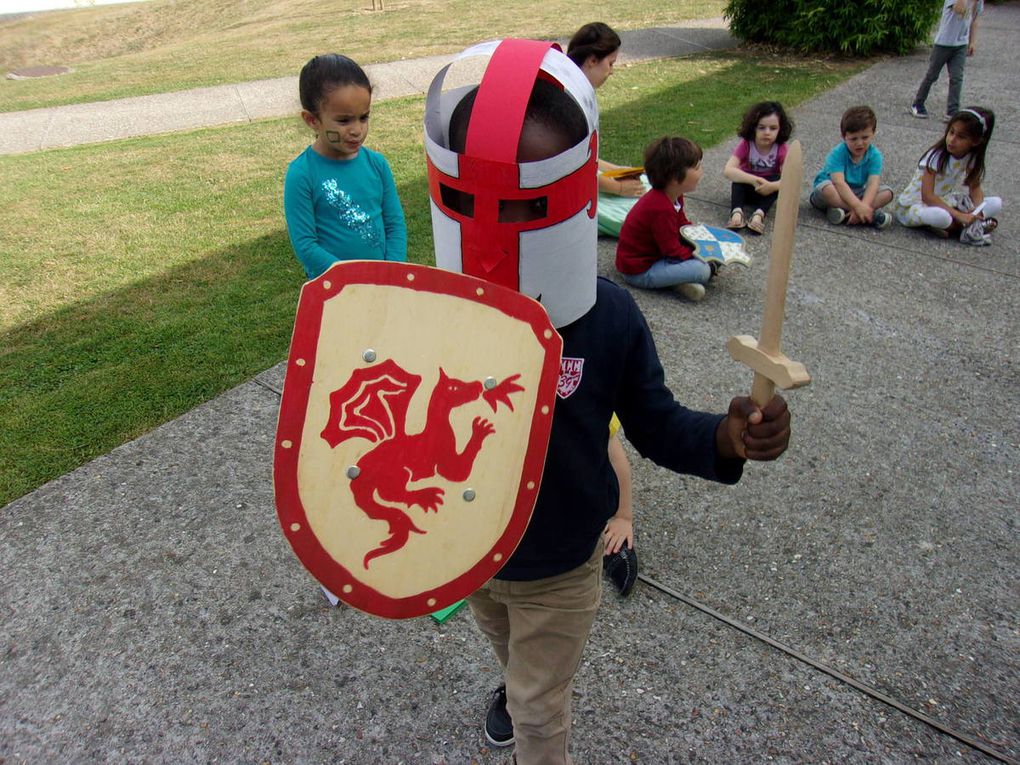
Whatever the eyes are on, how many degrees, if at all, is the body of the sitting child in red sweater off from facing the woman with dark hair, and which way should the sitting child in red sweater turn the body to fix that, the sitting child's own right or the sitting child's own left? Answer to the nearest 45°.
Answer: approximately 135° to the sitting child's own left

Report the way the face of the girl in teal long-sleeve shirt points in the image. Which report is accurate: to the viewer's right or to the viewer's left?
to the viewer's right

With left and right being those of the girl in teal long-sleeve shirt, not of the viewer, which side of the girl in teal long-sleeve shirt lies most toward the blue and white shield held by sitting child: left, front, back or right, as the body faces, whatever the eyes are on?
left

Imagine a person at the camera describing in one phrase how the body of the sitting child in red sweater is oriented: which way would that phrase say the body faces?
to the viewer's right

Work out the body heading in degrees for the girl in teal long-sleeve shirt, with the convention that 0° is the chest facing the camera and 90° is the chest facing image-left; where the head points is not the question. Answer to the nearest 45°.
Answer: approximately 315°

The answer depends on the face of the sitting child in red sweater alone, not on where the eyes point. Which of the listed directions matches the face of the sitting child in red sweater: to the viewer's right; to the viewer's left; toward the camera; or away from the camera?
to the viewer's right

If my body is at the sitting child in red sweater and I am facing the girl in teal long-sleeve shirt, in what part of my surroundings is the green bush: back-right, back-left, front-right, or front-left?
back-right

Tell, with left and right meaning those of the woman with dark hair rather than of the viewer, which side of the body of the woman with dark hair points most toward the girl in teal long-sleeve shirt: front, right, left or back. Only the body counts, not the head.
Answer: right

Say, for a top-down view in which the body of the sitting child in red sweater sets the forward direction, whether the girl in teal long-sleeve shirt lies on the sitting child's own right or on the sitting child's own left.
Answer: on the sitting child's own right
